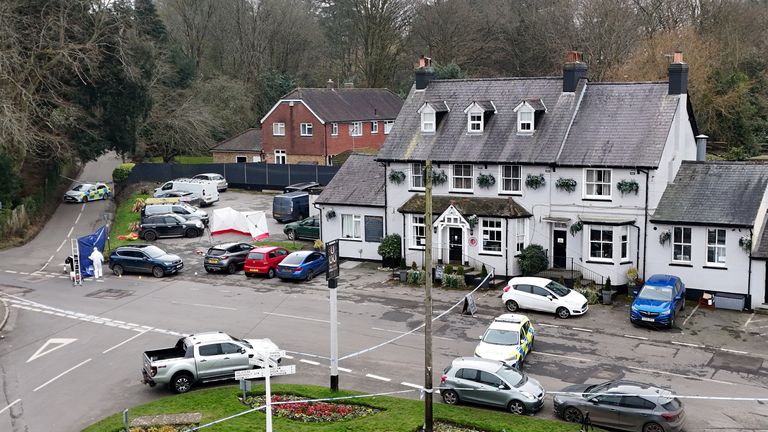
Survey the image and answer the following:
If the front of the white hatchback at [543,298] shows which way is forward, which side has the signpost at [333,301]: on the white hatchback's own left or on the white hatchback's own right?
on the white hatchback's own right

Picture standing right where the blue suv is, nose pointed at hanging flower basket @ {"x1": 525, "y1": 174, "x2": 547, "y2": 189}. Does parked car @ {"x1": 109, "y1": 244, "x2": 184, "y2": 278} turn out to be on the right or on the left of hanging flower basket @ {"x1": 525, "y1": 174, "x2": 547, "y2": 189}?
left

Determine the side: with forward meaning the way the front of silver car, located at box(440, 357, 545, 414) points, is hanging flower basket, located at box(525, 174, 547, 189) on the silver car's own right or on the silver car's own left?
on the silver car's own left

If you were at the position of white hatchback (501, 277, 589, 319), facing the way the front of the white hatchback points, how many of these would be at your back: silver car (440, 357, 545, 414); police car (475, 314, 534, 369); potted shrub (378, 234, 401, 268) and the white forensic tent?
2

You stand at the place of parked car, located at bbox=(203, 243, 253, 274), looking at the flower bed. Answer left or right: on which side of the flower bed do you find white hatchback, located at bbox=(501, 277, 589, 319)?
left

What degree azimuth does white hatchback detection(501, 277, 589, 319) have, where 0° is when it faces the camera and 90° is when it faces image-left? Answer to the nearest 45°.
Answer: approximately 315°

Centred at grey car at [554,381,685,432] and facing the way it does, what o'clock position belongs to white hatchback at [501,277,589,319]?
The white hatchback is roughly at 1 o'clock from the grey car.

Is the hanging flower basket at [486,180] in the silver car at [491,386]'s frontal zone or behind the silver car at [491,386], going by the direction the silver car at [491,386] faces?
behind
